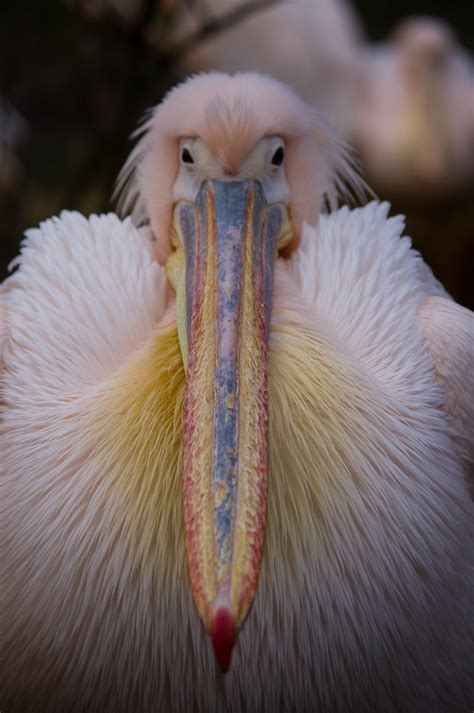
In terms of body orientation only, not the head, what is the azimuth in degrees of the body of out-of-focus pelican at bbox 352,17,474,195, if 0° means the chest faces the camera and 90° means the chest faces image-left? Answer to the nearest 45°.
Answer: approximately 0°
